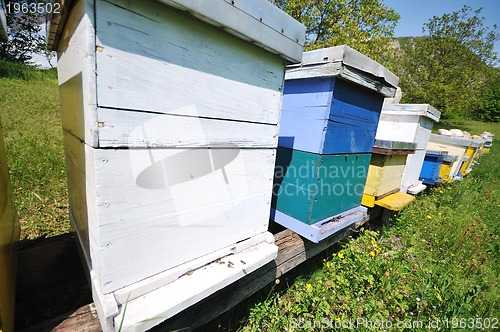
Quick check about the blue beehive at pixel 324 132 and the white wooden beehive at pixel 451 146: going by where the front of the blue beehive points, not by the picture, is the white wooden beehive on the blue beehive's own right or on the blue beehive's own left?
on the blue beehive's own left

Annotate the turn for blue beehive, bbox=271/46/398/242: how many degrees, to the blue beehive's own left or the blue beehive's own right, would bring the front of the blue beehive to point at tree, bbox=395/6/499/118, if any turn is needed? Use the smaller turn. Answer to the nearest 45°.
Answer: approximately 135° to the blue beehive's own left

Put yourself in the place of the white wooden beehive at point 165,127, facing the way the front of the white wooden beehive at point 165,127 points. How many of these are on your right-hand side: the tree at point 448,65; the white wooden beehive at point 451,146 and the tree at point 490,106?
0

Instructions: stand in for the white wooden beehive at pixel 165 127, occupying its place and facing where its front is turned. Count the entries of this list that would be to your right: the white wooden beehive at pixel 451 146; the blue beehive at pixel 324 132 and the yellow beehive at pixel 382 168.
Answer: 0

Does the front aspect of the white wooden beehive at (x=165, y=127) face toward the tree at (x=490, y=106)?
no

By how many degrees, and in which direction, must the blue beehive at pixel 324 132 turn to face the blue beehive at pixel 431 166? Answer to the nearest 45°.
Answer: approximately 90° to its left

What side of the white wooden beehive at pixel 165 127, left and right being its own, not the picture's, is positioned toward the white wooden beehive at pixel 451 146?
left

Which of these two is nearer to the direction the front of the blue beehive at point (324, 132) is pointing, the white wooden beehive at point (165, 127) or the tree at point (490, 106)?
the white wooden beehive

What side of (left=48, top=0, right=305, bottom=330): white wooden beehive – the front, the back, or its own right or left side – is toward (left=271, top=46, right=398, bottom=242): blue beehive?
left

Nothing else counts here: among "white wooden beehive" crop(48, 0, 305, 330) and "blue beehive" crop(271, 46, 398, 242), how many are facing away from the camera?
0

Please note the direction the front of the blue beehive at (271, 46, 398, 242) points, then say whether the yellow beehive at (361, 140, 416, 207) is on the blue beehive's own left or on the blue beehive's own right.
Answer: on the blue beehive's own left

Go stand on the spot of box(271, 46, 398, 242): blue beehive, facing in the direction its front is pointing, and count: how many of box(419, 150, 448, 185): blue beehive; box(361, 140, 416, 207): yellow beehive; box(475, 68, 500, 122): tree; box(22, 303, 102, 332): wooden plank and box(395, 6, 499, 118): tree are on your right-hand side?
1

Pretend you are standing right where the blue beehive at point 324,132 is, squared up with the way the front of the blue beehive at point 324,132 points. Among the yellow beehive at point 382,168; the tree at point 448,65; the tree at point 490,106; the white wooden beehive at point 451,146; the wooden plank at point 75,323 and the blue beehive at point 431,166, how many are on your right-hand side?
1
